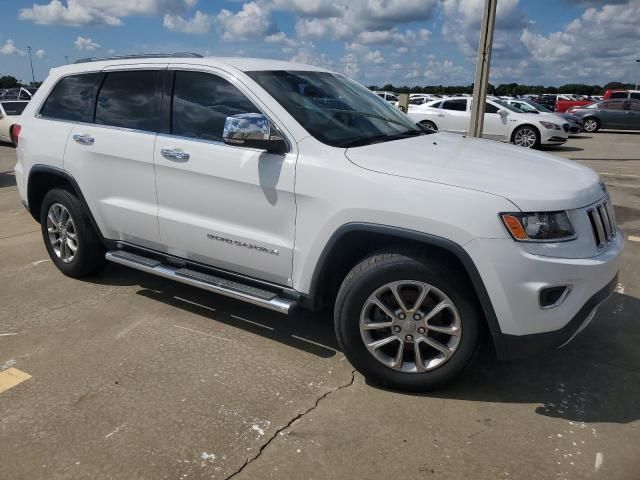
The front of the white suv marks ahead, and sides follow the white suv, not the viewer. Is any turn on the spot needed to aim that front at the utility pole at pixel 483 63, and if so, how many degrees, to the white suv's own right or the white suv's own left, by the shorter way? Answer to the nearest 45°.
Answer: approximately 135° to the white suv's own left

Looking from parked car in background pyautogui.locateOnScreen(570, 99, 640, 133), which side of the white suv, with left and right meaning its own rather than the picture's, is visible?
left

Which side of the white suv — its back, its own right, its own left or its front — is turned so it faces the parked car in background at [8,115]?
back

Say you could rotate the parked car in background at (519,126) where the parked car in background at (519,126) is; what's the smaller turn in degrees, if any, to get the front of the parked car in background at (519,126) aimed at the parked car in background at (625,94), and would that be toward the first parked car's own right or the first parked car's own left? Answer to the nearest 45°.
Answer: approximately 90° to the first parked car's own left

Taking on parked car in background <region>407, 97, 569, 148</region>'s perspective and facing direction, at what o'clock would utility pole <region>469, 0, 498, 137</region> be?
The utility pole is roughly at 2 o'clock from the parked car in background.

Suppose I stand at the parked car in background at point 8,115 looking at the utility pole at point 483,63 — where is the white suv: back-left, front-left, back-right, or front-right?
front-right

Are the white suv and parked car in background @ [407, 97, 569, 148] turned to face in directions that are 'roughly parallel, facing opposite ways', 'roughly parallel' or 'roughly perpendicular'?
roughly parallel

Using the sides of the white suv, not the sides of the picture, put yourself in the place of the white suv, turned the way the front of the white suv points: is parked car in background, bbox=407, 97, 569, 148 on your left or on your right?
on your left

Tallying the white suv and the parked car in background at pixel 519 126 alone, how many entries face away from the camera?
0

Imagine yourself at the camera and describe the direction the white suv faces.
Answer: facing the viewer and to the right of the viewer
